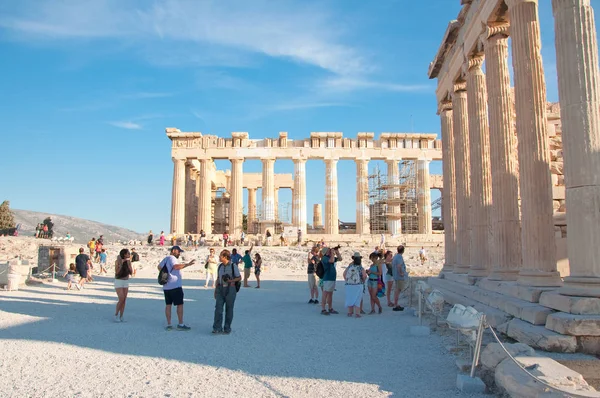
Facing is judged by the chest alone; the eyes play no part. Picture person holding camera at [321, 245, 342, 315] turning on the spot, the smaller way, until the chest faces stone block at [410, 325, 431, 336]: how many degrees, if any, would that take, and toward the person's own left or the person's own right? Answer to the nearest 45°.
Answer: approximately 45° to the person's own right

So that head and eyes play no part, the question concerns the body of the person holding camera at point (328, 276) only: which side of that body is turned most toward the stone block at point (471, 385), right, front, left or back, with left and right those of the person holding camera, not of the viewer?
right

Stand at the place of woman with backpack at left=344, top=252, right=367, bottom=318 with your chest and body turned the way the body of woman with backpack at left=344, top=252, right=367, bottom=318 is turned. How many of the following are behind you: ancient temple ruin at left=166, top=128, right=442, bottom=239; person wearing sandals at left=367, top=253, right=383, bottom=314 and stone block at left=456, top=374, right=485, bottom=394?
1

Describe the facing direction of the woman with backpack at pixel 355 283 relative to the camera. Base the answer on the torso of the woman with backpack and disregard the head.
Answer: away from the camera

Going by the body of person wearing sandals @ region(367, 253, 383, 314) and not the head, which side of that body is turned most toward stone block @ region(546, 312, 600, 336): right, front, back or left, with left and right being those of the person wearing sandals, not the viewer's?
left

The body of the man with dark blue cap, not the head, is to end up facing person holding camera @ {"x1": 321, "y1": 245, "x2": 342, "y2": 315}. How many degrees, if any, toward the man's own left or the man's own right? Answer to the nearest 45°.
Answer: approximately 45° to the man's own left
